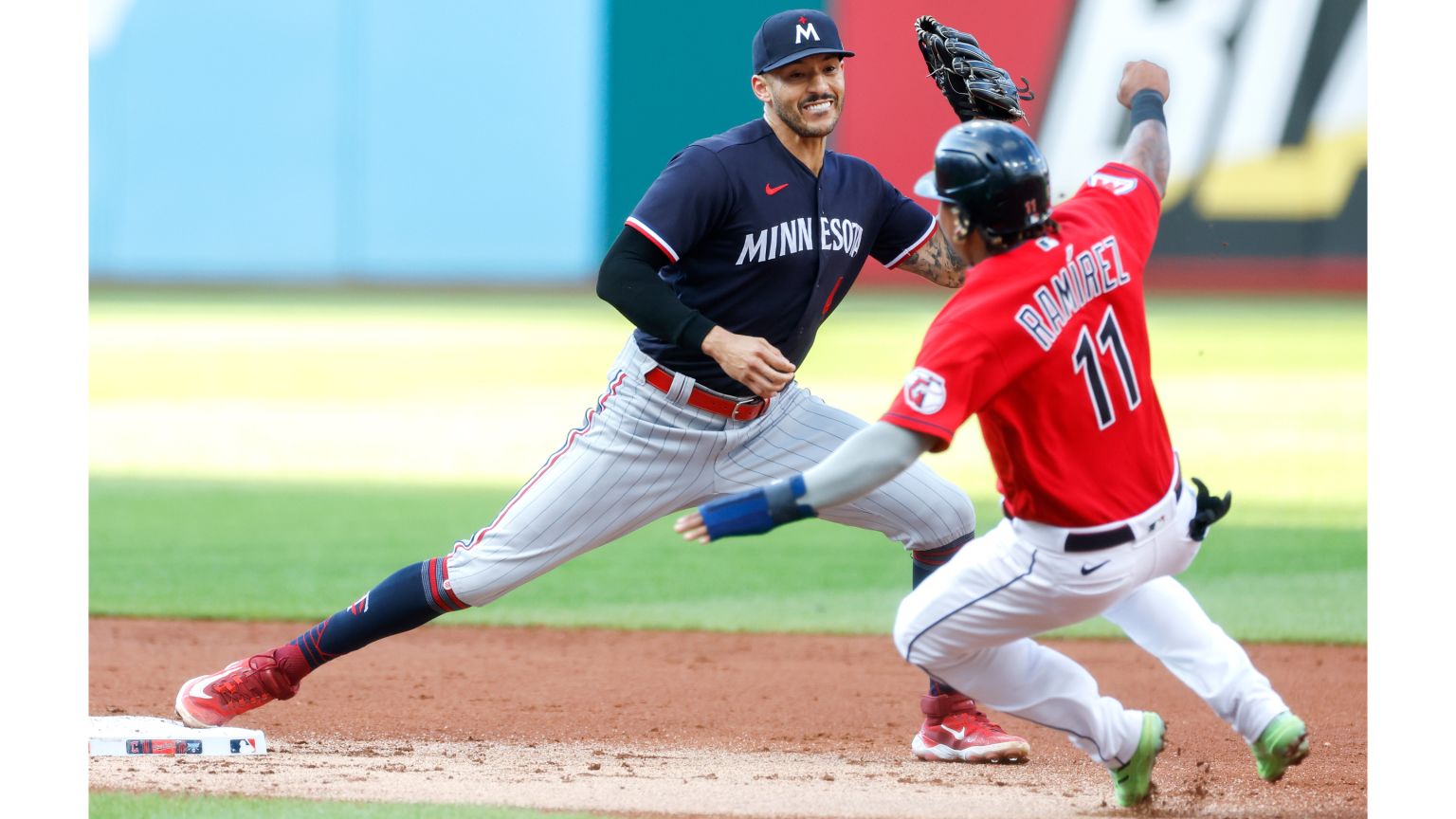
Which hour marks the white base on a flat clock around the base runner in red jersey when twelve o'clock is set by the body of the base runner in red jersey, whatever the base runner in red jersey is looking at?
The white base is roughly at 11 o'clock from the base runner in red jersey.

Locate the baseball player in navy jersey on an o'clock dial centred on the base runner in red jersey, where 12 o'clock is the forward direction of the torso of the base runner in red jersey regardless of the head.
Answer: The baseball player in navy jersey is roughly at 12 o'clock from the base runner in red jersey.

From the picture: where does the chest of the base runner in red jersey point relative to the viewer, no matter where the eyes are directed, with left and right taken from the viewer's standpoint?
facing away from the viewer and to the left of the viewer

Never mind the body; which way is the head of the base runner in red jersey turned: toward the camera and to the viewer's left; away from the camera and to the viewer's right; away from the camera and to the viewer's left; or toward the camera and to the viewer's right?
away from the camera and to the viewer's left

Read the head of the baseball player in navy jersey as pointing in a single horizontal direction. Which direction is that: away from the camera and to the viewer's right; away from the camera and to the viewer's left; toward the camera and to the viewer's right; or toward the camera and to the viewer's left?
toward the camera and to the viewer's right

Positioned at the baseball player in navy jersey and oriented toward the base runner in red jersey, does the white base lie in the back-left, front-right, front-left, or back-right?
back-right

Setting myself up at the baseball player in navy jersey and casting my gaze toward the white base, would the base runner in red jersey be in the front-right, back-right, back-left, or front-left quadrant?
back-left

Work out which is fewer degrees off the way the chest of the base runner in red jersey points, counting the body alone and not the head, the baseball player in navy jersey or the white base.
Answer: the baseball player in navy jersey
